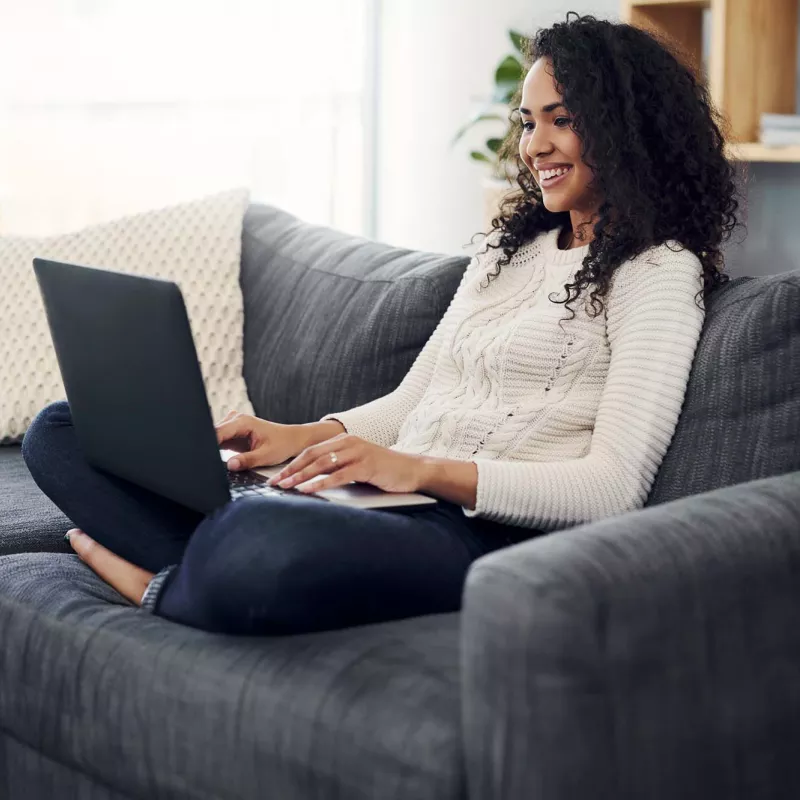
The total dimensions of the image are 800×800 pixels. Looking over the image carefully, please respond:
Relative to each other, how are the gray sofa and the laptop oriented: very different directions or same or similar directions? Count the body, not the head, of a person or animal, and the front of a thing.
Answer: very different directions

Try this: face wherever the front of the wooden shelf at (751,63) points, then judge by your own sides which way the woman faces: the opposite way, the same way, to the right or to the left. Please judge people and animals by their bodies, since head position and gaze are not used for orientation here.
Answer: the same way

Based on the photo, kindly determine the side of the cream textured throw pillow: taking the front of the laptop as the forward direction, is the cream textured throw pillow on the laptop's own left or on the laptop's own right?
on the laptop's own left

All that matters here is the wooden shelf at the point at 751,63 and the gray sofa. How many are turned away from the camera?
0

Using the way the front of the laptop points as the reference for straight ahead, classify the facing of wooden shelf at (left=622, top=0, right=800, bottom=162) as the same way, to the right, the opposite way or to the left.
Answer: the opposite way

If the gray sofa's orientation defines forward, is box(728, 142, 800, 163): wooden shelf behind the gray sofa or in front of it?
behind

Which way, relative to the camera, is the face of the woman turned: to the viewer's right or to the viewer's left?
to the viewer's left
